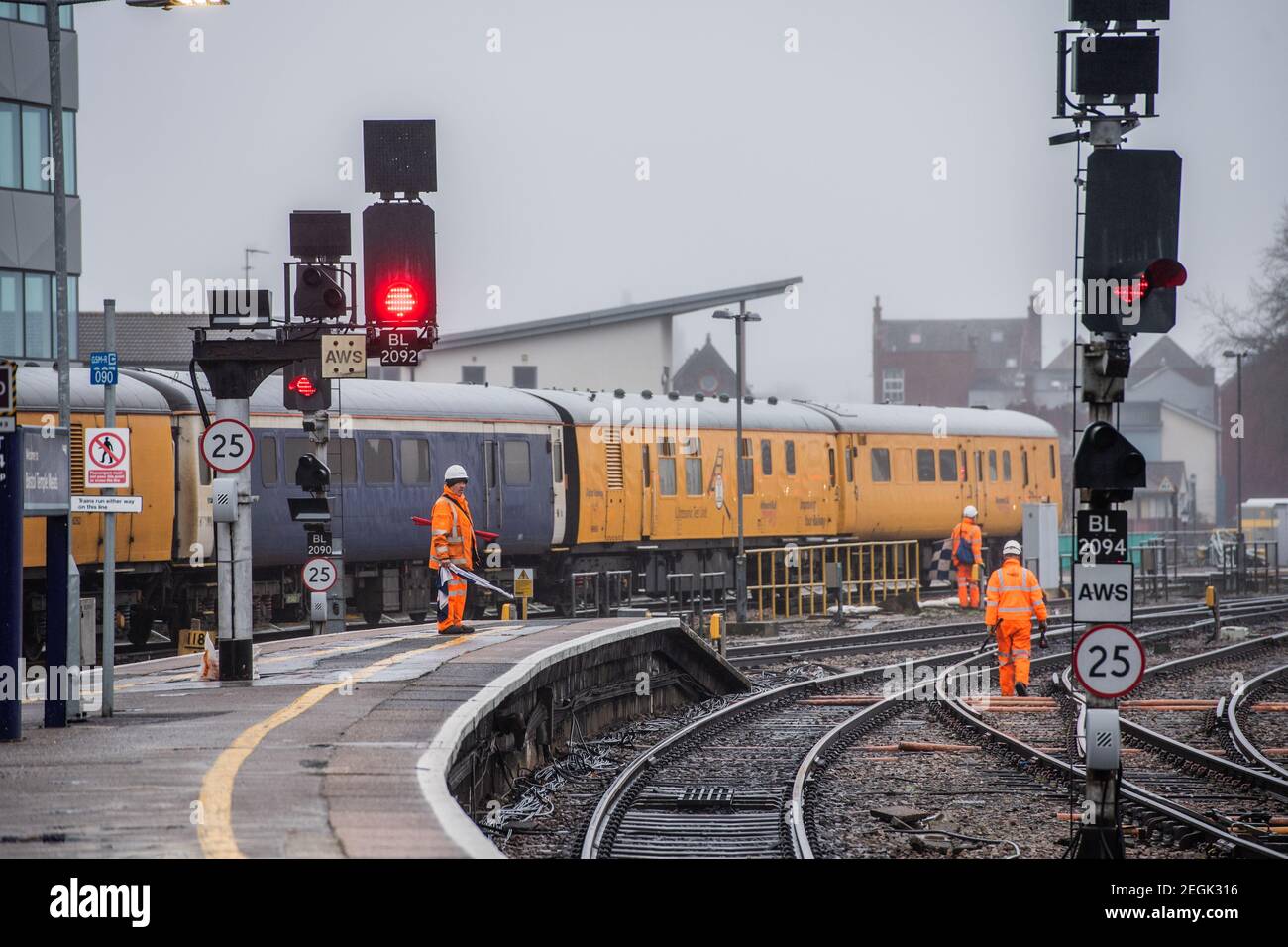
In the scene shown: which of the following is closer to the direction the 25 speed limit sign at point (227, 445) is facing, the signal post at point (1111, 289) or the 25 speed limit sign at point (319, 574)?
the signal post

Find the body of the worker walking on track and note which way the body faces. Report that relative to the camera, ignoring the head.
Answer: away from the camera

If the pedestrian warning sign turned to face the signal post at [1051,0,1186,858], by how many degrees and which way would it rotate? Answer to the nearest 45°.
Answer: approximately 45° to its left

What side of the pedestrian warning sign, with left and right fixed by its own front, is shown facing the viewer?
front

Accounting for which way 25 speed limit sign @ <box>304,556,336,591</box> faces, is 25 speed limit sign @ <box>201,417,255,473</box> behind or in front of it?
in front

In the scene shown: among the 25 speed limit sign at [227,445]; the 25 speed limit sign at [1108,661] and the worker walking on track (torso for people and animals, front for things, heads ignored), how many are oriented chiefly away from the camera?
1

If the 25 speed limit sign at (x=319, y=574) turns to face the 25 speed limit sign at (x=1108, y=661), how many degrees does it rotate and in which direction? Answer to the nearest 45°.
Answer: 0° — it already faces it

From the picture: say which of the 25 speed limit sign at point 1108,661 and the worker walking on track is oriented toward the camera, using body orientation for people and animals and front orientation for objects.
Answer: the 25 speed limit sign

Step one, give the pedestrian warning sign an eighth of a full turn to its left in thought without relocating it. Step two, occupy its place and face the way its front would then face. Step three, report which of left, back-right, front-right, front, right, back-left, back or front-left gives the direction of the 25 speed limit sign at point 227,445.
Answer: left

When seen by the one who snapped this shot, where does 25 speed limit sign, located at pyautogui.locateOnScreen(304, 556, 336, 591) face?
facing the viewer

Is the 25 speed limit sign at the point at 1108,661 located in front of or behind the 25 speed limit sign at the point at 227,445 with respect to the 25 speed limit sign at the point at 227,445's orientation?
in front

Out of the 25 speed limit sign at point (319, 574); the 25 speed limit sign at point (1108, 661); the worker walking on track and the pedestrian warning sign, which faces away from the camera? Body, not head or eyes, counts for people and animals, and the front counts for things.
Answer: the worker walking on track

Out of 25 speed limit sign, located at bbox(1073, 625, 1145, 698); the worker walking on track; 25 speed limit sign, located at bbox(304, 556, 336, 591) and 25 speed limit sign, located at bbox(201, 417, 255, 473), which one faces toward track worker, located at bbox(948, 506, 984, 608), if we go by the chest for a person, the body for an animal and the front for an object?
the worker walking on track

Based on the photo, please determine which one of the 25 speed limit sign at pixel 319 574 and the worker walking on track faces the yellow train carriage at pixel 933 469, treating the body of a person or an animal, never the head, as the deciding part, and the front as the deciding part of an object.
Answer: the worker walking on track

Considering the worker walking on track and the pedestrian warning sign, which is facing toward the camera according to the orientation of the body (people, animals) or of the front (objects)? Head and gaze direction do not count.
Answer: the pedestrian warning sign

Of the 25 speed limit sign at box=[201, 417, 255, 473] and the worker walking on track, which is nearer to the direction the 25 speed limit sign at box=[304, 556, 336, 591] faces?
the 25 speed limit sign

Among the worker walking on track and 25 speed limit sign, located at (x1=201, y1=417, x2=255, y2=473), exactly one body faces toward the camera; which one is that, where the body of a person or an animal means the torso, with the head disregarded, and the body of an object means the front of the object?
the 25 speed limit sign

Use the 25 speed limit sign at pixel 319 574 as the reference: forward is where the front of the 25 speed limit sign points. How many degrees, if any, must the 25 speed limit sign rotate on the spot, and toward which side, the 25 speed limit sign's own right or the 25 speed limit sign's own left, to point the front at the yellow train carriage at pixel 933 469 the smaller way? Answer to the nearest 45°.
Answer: approximately 135° to the 25 speed limit sign's own left

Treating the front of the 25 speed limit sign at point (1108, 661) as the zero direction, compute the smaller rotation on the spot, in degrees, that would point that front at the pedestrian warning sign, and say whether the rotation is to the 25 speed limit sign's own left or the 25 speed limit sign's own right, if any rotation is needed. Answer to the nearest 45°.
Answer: approximately 90° to the 25 speed limit sign's own right

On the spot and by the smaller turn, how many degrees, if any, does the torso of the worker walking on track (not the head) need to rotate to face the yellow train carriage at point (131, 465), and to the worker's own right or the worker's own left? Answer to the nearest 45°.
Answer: approximately 90° to the worker's own left
